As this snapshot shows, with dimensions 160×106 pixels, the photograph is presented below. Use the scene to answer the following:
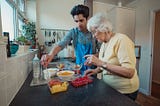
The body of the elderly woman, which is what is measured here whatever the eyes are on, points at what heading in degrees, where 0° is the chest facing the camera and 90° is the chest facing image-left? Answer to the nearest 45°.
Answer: approximately 90°

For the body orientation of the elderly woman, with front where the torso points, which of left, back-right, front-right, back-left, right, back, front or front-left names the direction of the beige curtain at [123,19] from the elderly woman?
right
